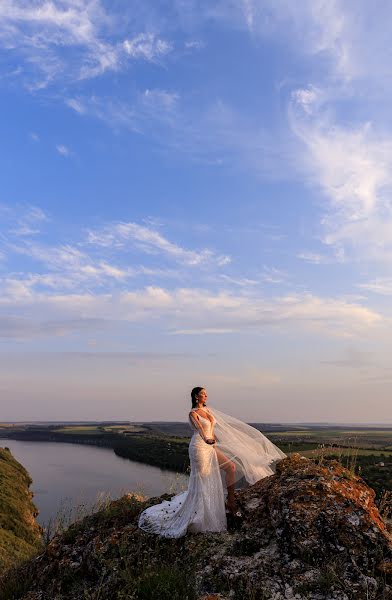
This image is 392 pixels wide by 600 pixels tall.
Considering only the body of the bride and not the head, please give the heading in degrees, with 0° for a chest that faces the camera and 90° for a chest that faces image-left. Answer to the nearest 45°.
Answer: approximately 315°

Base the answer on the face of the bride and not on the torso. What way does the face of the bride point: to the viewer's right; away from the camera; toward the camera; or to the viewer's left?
to the viewer's right
